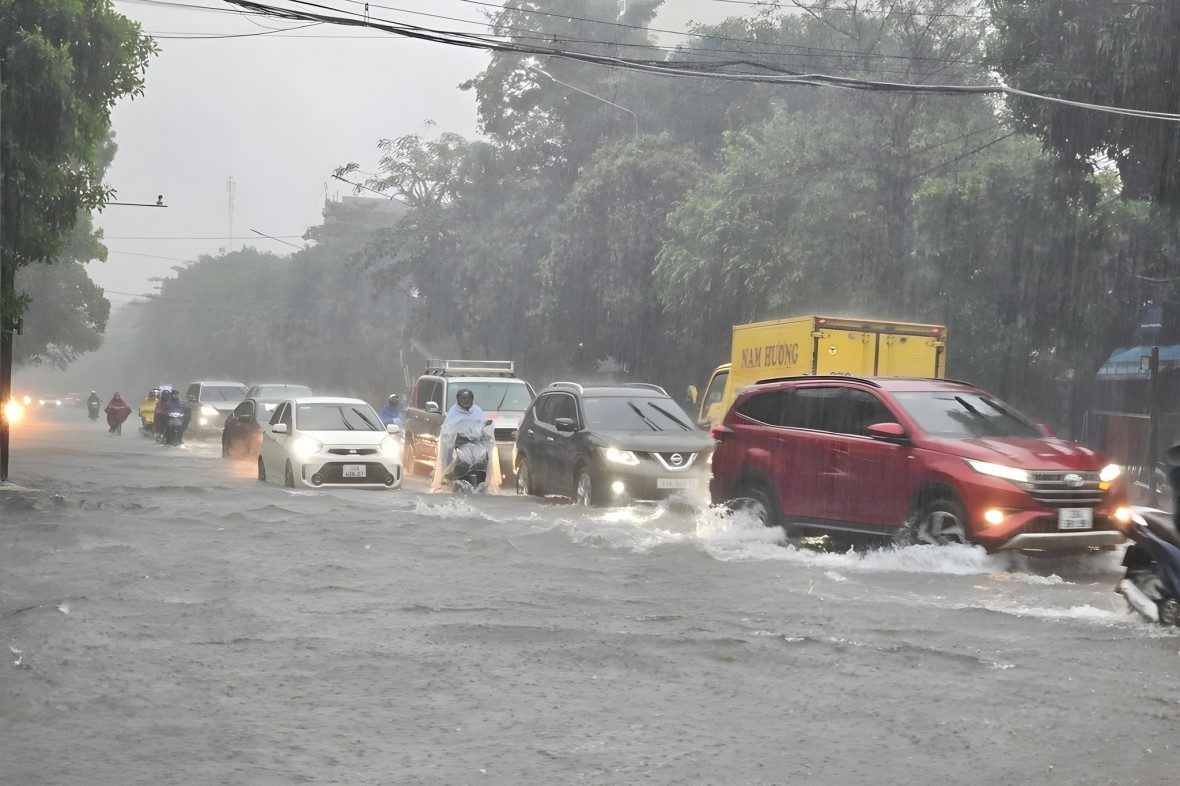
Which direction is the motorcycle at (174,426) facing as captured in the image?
toward the camera

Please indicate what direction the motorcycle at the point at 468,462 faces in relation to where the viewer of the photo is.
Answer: facing the viewer

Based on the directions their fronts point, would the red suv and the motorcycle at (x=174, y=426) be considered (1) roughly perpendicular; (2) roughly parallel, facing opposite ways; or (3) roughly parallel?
roughly parallel

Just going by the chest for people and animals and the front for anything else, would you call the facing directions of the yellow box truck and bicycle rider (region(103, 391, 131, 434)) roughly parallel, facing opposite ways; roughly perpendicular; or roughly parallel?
roughly parallel, facing opposite ways

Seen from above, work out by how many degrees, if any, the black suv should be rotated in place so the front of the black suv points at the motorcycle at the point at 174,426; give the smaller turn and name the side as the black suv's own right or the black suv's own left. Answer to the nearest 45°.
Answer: approximately 180°

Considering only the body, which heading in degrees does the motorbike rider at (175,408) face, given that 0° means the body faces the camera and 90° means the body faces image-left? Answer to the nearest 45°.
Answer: approximately 0°

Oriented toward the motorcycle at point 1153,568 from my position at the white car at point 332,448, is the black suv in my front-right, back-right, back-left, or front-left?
front-left

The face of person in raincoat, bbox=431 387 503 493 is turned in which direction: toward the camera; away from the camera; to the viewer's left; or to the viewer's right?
toward the camera

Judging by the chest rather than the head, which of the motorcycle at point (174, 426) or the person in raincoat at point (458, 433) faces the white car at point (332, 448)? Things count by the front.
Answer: the motorcycle

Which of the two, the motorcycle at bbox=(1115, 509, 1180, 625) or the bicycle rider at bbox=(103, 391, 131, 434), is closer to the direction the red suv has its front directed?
the motorcycle
